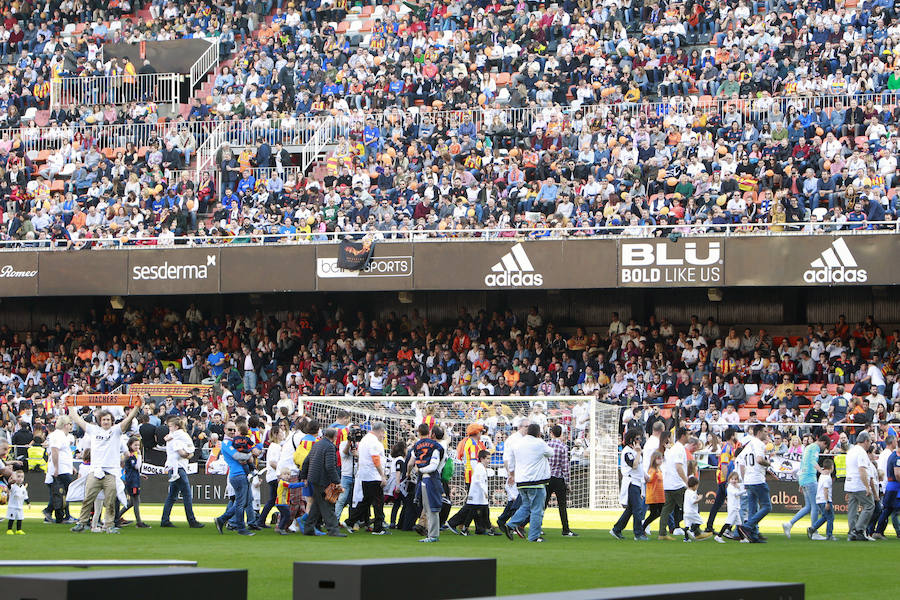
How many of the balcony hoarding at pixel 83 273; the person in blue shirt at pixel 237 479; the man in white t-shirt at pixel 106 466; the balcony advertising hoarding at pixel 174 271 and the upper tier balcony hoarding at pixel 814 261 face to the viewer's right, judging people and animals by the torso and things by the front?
1

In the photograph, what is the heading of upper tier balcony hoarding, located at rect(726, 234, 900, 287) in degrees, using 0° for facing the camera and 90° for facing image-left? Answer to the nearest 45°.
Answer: approximately 0°

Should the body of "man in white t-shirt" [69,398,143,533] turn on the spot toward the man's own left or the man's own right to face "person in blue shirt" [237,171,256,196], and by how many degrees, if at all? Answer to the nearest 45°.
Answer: approximately 180°

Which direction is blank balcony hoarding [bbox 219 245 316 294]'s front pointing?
toward the camera

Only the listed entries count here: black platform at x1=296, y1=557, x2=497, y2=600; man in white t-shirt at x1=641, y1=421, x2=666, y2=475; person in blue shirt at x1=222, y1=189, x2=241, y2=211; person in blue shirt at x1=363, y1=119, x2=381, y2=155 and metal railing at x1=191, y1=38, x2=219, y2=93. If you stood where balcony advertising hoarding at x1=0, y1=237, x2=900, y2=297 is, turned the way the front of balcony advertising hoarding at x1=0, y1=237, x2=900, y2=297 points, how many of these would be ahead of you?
2

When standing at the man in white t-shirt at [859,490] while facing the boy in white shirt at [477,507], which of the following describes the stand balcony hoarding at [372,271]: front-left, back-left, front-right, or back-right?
front-right

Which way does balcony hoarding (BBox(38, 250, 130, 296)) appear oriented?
toward the camera

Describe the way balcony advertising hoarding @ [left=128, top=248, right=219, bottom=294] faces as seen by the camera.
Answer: facing the viewer

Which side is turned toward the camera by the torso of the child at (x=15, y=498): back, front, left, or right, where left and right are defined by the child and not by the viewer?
front
